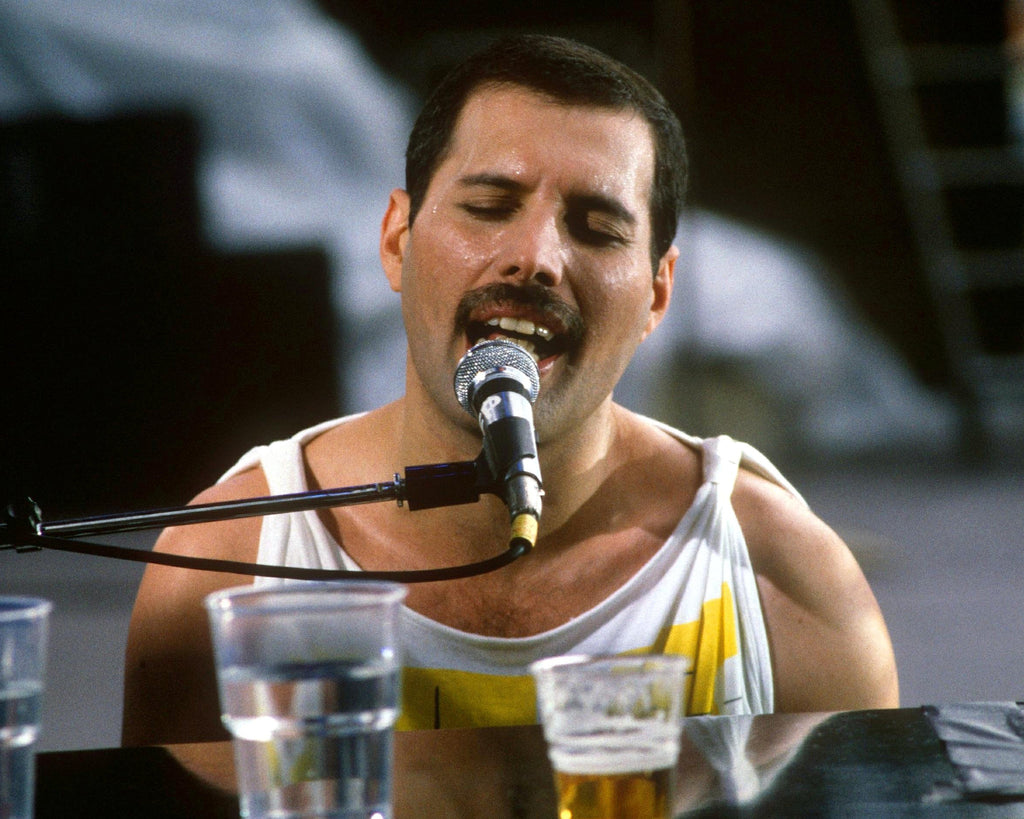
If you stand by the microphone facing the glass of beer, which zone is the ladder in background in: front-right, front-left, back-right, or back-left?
back-left

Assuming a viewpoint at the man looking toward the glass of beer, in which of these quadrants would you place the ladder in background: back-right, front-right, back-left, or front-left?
back-left

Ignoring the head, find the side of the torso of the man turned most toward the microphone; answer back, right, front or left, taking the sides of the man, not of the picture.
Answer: front

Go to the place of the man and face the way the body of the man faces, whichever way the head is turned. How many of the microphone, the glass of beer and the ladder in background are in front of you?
2

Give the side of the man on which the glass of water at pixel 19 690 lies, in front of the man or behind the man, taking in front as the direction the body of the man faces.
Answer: in front

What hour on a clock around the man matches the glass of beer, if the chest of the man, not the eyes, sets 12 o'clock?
The glass of beer is roughly at 12 o'clock from the man.

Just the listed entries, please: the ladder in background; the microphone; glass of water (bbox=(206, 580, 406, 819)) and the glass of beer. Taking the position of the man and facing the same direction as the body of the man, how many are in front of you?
3

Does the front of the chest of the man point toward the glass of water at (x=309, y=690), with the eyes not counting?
yes

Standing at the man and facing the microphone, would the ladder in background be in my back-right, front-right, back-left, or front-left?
back-left

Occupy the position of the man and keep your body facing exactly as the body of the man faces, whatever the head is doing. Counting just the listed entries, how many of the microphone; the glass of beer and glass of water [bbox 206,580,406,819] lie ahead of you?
3

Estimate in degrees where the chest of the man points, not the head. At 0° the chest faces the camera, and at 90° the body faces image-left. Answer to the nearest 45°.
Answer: approximately 0°

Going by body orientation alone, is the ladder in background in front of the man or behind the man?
behind
